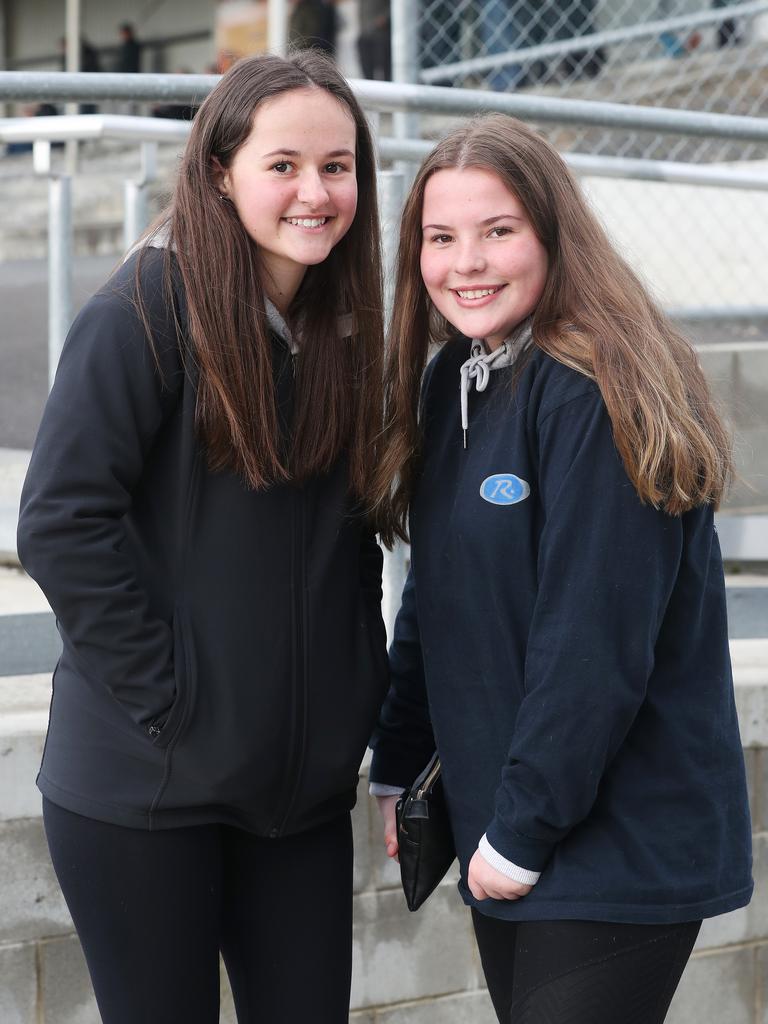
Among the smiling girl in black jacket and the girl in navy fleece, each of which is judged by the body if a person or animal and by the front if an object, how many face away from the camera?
0

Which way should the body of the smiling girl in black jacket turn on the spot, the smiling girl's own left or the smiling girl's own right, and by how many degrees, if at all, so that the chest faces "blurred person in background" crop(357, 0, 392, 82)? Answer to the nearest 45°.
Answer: approximately 135° to the smiling girl's own left

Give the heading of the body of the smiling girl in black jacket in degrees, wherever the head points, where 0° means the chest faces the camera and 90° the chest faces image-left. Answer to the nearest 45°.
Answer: approximately 315°

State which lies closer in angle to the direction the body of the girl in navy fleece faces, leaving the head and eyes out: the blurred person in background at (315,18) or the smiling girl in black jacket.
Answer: the smiling girl in black jacket

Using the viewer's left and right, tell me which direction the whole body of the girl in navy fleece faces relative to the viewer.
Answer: facing the viewer and to the left of the viewer

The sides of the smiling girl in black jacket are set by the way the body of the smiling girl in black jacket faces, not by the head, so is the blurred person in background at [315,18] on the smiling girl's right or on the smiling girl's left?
on the smiling girl's left

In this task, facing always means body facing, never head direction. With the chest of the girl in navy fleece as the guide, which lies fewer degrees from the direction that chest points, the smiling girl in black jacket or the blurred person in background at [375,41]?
the smiling girl in black jacket

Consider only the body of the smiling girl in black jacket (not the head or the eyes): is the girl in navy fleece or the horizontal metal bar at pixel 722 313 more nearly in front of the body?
the girl in navy fleece

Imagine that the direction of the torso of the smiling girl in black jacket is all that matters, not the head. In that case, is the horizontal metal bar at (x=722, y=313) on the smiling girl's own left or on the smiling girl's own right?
on the smiling girl's own left

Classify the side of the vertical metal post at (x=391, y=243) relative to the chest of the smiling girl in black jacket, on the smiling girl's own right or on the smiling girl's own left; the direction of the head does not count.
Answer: on the smiling girl's own left
